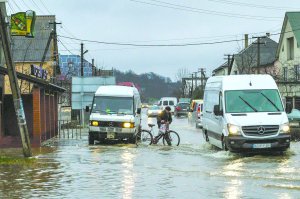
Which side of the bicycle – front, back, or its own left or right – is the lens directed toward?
right

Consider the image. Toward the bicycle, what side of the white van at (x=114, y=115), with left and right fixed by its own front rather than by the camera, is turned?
left

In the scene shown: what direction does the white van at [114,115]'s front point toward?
toward the camera

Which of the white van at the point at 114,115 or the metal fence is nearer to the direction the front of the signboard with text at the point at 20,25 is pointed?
the white van

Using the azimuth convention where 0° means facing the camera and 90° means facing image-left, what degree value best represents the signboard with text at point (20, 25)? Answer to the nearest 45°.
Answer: approximately 0°

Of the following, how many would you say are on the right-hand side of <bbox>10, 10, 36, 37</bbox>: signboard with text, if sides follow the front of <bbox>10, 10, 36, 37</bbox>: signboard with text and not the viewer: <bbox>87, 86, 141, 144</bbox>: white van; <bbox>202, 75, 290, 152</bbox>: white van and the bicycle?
0

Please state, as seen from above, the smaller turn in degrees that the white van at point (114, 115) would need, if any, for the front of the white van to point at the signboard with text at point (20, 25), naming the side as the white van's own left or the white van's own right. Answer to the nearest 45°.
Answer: approximately 90° to the white van's own right

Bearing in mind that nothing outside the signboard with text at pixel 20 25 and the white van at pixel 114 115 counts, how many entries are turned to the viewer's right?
0

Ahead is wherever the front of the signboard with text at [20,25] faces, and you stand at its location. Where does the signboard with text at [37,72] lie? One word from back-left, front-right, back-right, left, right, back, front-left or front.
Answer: back

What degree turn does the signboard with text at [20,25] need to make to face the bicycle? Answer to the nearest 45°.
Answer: approximately 90° to its left

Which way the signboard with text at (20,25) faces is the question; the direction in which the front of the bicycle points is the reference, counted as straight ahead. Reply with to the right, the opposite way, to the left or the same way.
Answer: to the right

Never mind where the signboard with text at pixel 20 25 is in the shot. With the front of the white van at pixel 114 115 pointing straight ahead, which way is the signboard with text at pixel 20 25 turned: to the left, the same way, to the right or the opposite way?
the same way
